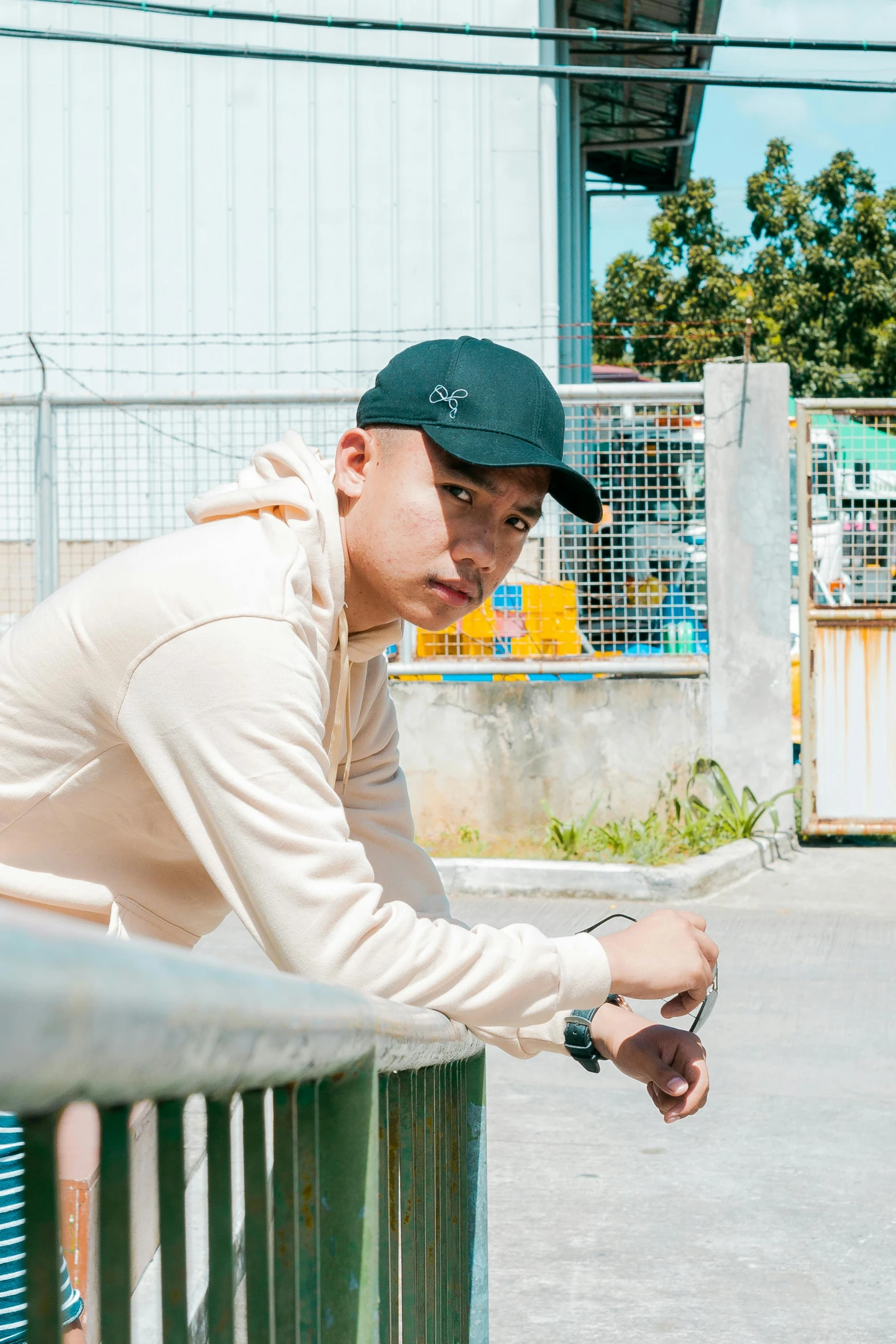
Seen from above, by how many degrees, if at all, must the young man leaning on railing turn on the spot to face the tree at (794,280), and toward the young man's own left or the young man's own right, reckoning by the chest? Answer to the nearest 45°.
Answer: approximately 90° to the young man's own left

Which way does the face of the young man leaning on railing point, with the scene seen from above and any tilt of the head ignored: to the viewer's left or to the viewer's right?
to the viewer's right

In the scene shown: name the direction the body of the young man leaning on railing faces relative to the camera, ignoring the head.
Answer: to the viewer's right

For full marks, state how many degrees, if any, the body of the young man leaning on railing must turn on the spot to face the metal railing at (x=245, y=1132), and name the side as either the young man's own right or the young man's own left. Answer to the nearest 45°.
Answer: approximately 90° to the young man's own right

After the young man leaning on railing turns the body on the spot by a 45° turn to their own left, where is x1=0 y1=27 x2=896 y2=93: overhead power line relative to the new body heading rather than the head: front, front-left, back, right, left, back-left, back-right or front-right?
front-left

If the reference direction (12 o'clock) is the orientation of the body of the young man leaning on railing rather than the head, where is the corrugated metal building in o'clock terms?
The corrugated metal building is roughly at 9 o'clock from the young man leaning on railing.

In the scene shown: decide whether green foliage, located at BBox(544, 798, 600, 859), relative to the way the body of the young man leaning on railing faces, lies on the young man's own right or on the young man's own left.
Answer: on the young man's own left

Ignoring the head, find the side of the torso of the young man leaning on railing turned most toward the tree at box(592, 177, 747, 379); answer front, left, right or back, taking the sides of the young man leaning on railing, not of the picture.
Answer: left
